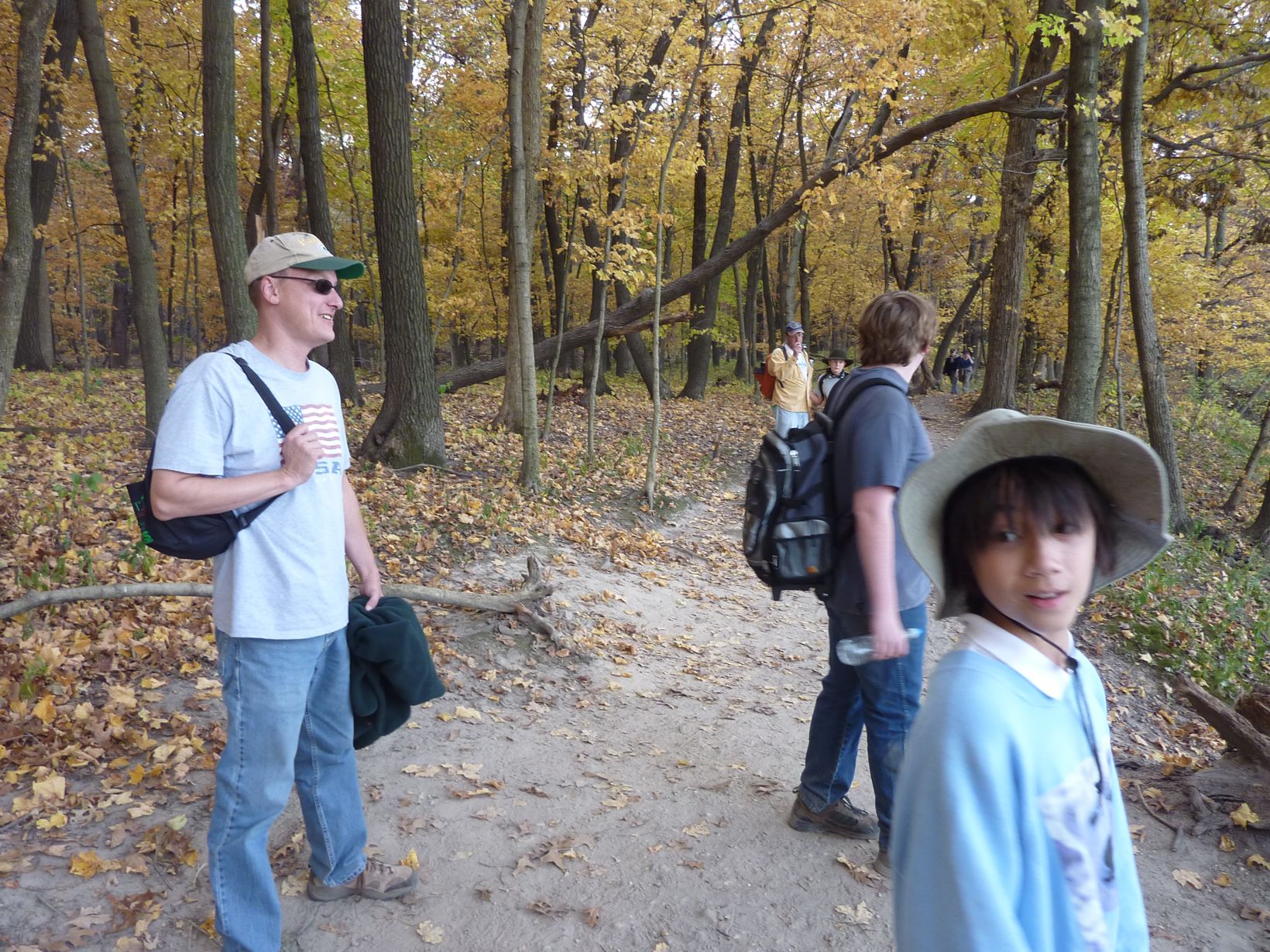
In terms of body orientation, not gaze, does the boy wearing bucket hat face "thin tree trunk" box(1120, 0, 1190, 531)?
no

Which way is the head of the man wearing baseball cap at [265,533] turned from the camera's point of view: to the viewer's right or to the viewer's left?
to the viewer's right

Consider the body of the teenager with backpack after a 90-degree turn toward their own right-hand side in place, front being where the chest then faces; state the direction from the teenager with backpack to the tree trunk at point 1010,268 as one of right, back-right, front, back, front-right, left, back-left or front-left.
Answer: back

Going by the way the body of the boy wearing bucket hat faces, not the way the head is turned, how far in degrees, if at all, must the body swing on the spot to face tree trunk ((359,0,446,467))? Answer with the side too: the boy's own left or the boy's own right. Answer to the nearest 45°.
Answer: approximately 180°

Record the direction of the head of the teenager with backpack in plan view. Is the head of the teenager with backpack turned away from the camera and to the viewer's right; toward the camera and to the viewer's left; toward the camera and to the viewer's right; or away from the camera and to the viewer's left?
away from the camera and to the viewer's right

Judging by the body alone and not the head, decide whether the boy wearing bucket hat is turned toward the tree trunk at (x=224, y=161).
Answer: no

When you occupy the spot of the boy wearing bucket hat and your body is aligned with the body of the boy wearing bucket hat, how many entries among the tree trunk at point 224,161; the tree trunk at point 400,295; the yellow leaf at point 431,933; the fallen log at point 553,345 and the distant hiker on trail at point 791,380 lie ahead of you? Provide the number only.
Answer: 0

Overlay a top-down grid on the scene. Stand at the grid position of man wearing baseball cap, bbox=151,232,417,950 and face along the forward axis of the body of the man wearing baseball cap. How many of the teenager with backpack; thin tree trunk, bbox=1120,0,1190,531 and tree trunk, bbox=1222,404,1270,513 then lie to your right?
0

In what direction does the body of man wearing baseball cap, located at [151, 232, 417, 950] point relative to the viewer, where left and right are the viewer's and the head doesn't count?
facing the viewer and to the right of the viewer

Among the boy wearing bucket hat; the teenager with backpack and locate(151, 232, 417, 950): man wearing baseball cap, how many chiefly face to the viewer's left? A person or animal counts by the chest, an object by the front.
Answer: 0

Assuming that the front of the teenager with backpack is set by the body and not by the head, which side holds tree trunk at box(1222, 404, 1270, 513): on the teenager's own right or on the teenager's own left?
on the teenager's own left

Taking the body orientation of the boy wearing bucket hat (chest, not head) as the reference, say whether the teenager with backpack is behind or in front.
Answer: behind

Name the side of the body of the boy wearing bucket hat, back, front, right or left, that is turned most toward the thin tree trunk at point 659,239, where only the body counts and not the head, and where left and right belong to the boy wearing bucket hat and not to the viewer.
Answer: back

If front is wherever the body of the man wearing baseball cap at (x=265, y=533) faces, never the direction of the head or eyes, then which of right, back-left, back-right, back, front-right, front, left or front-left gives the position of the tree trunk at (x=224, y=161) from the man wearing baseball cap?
back-left

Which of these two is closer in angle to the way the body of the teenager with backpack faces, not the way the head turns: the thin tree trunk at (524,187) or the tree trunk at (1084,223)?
the tree trunk

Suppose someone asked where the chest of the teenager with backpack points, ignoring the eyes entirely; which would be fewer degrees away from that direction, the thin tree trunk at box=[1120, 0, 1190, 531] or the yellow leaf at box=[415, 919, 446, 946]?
the thin tree trunk

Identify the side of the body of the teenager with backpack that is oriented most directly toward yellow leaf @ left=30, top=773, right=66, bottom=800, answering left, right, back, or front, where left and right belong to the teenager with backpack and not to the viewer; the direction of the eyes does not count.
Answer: back

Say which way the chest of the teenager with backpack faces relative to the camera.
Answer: to the viewer's right

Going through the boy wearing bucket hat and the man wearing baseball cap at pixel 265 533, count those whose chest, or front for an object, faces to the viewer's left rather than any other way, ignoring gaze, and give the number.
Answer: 0

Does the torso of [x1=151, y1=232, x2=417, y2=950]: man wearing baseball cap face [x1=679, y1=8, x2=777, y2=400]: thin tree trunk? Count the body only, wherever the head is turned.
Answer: no
